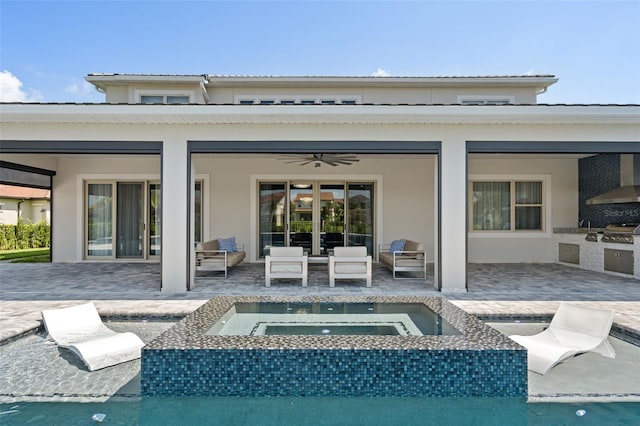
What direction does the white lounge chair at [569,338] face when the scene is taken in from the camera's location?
facing the viewer and to the left of the viewer

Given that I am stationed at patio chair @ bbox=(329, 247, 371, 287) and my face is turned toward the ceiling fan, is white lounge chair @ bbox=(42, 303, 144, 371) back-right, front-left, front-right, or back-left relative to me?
back-left
